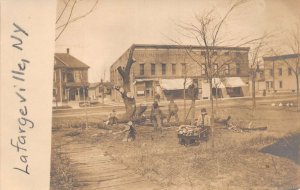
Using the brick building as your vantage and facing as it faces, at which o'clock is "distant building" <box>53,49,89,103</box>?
The distant building is roughly at 2 o'clock from the brick building.

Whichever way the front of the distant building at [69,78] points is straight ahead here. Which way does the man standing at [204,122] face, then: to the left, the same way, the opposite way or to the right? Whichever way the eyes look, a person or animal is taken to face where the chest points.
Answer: the same way

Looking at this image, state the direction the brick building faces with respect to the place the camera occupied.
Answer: facing the viewer

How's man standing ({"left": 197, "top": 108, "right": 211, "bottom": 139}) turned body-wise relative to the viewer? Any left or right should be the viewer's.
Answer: facing the viewer and to the left of the viewer
